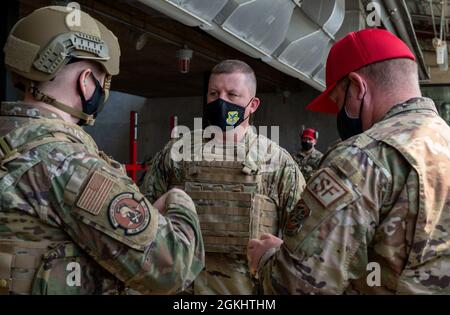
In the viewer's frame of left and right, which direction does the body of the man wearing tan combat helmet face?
facing away from the viewer and to the right of the viewer

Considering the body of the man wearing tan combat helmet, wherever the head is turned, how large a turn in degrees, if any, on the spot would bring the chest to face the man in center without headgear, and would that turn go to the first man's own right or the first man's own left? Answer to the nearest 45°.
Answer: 0° — they already face them
